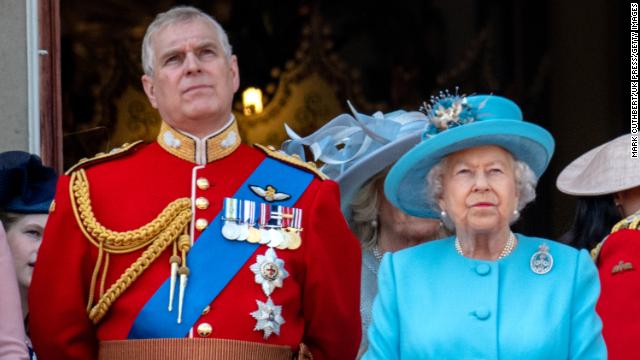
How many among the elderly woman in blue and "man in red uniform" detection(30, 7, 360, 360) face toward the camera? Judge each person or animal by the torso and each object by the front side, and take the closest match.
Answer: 2

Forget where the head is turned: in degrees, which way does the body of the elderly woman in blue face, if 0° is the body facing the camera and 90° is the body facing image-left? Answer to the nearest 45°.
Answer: approximately 0°

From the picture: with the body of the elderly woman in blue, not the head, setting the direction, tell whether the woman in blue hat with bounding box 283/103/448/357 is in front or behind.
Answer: behind

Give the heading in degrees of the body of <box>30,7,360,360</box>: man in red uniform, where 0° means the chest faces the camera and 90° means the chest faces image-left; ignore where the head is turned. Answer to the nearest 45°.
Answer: approximately 0°
